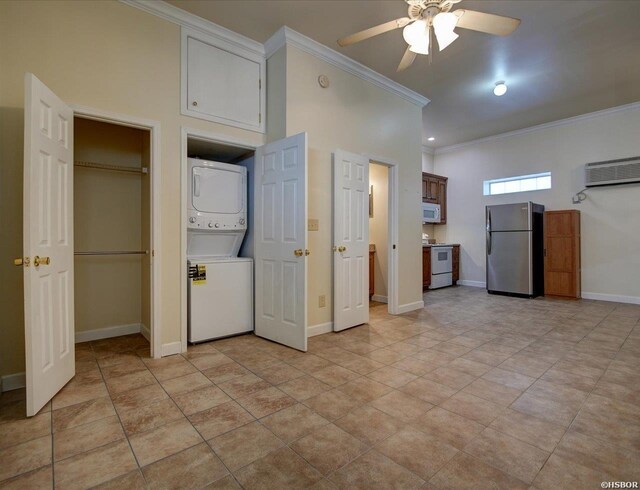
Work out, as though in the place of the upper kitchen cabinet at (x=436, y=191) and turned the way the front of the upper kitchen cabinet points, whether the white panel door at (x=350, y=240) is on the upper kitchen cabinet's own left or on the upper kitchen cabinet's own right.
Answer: on the upper kitchen cabinet's own right

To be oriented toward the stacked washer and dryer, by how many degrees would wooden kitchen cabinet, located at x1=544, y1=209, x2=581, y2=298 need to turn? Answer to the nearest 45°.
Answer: approximately 45° to its right

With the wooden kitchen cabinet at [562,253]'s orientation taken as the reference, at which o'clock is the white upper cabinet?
The white upper cabinet is roughly at 1 o'clock from the wooden kitchen cabinet.

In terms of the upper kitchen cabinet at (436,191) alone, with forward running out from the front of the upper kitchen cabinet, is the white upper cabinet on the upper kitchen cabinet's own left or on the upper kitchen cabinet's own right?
on the upper kitchen cabinet's own right

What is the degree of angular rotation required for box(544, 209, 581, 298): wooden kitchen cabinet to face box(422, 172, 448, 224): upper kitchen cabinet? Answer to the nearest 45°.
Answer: approximately 90° to its right

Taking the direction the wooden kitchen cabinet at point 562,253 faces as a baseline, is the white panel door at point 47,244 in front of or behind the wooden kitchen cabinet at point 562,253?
in front

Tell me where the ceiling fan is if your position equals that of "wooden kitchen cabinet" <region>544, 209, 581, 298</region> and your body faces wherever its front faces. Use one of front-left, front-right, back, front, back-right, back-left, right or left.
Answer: front

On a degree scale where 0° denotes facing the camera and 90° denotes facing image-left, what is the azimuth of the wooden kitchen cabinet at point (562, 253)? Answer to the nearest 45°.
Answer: approximately 0°

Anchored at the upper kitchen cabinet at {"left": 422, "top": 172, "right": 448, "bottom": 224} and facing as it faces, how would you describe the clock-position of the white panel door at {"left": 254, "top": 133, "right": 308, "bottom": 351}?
The white panel door is roughly at 2 o'clock from the upper kitchen cabinet.

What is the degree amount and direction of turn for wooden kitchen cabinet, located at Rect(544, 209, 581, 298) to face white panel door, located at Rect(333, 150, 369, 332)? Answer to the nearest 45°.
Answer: approximately 45° to its right

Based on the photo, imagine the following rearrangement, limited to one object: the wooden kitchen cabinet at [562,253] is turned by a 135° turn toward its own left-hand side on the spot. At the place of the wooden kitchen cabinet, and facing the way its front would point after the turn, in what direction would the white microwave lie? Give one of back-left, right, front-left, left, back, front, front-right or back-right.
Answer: back-left

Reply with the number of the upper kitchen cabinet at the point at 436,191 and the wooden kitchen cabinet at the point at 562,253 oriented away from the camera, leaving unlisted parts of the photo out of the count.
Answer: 0
